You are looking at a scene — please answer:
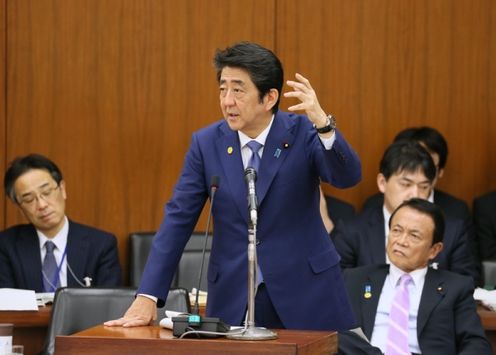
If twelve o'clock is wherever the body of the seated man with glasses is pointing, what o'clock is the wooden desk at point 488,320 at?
The wooden desk is roughly at 10 o'clock from the seated man with glasses.

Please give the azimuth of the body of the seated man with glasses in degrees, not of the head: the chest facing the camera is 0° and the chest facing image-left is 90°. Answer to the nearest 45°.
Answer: approximately 0°

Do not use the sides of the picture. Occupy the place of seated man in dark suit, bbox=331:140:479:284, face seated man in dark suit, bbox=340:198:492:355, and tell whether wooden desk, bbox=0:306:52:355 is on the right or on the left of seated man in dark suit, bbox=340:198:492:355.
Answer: right

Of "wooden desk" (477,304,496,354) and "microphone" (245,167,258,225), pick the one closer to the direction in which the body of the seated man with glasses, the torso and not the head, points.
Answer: the microphone
